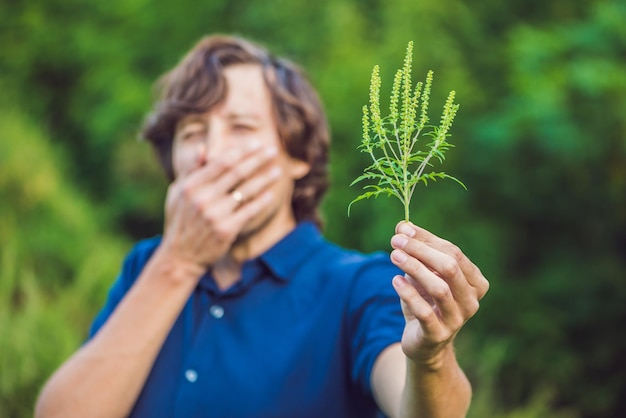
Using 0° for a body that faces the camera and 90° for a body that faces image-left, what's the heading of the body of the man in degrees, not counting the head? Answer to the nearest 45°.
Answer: approximately 45°
